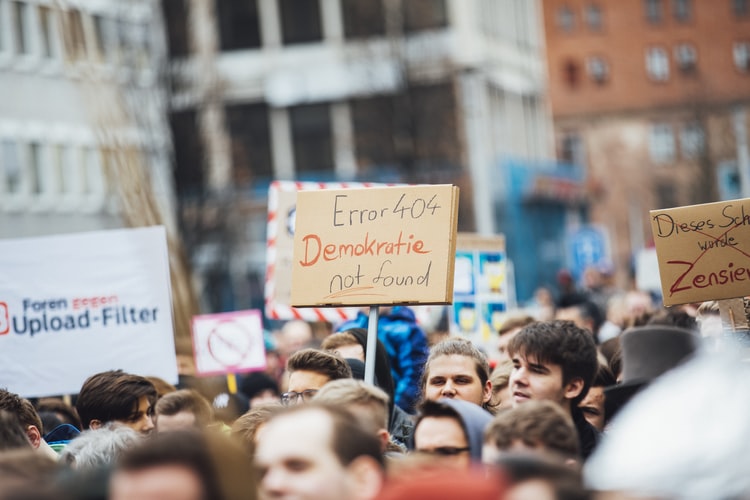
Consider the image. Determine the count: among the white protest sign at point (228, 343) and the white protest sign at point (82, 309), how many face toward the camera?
2

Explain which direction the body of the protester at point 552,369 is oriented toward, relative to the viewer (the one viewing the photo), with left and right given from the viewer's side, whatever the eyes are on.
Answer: facing the viewer and to the left of the viewer

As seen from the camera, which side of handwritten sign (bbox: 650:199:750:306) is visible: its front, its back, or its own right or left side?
front

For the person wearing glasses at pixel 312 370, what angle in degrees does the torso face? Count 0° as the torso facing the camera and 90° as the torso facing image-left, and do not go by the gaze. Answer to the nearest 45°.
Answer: approximately 45°

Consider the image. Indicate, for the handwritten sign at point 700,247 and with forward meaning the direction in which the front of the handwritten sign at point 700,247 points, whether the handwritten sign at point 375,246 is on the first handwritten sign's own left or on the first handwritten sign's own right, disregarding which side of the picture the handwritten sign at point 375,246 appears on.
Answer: on the first handwritten sign's own right

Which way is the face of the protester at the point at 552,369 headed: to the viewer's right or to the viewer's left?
to the viewer's left

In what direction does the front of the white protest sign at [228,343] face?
toward the camera

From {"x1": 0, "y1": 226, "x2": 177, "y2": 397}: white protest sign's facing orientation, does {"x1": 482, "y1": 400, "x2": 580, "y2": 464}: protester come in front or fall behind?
in front

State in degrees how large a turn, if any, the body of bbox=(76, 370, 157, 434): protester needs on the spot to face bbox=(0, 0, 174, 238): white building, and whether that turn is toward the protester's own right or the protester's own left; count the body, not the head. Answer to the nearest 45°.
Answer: approximately 135° to the protester's own left

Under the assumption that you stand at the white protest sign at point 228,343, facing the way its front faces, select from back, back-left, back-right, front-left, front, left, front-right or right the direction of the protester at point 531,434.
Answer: front

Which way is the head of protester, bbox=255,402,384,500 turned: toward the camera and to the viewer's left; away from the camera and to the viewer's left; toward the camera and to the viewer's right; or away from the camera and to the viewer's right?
toward the camera and to the viewer's left

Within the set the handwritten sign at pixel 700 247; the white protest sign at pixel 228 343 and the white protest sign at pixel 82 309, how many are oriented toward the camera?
3

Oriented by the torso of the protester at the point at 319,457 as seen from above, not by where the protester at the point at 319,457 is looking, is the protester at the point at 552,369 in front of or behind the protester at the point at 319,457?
behind

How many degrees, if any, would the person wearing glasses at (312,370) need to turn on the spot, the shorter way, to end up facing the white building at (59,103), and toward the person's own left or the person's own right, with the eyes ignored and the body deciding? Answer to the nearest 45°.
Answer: approximately 135° to the person's own right

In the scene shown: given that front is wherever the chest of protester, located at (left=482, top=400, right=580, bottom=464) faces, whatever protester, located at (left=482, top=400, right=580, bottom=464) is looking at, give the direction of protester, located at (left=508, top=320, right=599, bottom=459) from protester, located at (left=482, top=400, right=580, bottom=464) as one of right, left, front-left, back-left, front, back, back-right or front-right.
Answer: back-right

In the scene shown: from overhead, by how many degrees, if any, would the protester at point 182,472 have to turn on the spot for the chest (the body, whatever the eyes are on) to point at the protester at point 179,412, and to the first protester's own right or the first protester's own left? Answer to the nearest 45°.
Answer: approximately 135° to the first protester's own right

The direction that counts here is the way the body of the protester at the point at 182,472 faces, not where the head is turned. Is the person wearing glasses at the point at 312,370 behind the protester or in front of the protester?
behind

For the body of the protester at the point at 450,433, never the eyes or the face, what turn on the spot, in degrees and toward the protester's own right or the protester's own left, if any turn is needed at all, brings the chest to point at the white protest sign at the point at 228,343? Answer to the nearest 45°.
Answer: approximately 135° to the protester's own right
